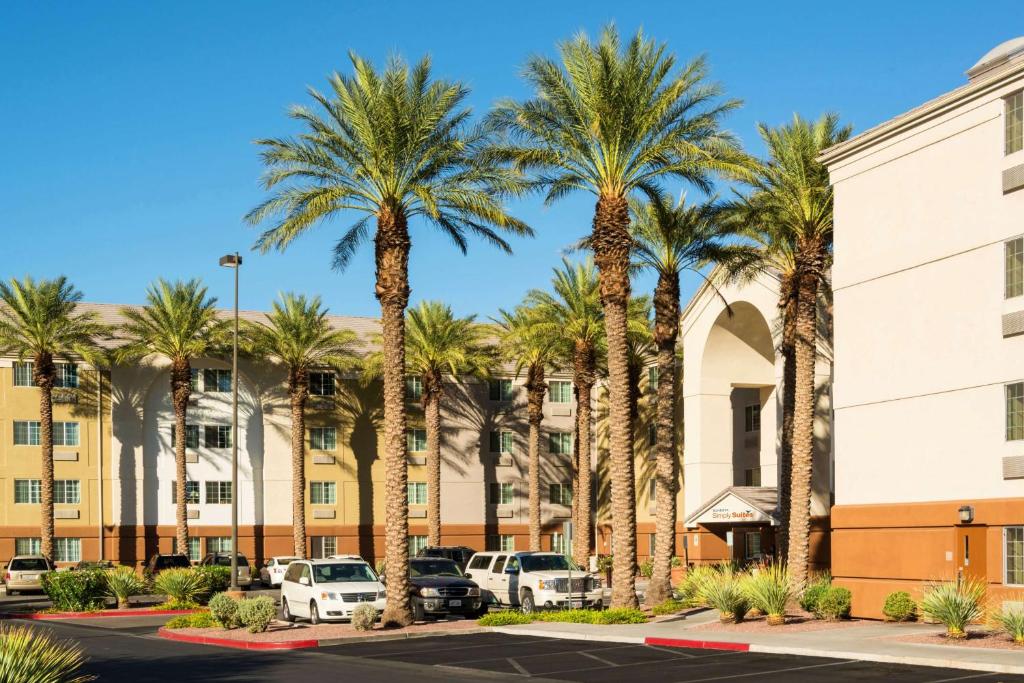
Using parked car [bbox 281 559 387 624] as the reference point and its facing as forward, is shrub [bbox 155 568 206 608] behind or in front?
behind

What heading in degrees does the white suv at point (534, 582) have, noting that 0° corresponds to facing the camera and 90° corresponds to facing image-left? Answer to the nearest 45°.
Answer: approximately 315°

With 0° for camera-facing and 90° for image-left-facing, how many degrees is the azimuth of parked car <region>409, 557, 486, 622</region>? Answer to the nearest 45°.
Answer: approximately 315°

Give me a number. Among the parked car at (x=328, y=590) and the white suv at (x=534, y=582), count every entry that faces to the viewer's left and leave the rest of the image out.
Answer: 0

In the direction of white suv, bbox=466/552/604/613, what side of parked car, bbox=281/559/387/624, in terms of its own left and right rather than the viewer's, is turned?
left

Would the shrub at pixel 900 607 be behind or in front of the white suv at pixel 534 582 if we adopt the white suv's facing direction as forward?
in front

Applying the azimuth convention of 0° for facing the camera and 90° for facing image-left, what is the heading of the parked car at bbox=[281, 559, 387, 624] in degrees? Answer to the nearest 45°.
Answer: approximately 315°
